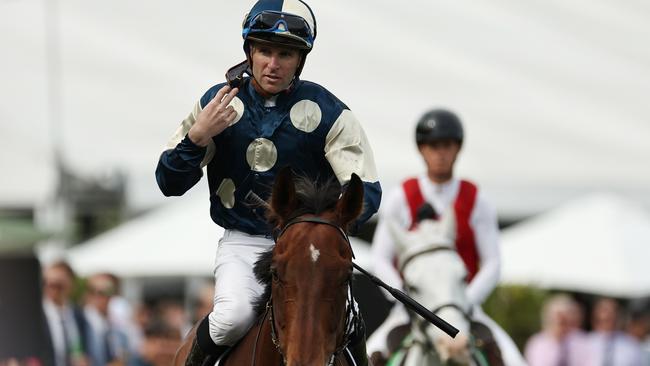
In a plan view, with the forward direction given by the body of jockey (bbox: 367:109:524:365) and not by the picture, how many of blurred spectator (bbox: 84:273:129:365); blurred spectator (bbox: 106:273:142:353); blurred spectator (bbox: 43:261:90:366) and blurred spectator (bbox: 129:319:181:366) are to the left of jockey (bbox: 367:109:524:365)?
0

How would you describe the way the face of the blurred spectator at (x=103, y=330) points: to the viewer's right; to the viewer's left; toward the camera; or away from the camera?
toward the camera

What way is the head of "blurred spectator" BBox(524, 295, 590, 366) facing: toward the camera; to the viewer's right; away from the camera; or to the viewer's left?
toward the camera

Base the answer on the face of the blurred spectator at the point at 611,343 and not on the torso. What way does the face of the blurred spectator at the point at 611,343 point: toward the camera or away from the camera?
toward the camera

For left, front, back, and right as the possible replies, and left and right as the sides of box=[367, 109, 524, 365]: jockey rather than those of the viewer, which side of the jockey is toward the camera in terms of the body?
front

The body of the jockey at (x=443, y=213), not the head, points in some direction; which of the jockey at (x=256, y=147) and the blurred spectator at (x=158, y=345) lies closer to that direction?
the jockey

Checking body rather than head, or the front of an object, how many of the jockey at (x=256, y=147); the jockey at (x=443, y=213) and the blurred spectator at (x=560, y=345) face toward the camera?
3

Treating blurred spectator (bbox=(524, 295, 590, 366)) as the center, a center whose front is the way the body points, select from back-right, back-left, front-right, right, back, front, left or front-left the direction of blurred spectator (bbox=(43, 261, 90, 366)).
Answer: front-right

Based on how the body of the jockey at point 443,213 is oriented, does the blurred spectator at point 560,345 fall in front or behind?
behind

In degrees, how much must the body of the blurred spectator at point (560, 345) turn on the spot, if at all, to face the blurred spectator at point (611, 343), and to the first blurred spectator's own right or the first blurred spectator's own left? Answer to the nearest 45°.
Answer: approximately 135° to the first blurred spectator's own left

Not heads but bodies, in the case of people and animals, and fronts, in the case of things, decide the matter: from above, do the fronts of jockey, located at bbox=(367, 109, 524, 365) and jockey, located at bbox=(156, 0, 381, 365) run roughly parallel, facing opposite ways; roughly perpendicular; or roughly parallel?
roughly parallel

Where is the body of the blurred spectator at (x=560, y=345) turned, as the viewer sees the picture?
toward the camera
